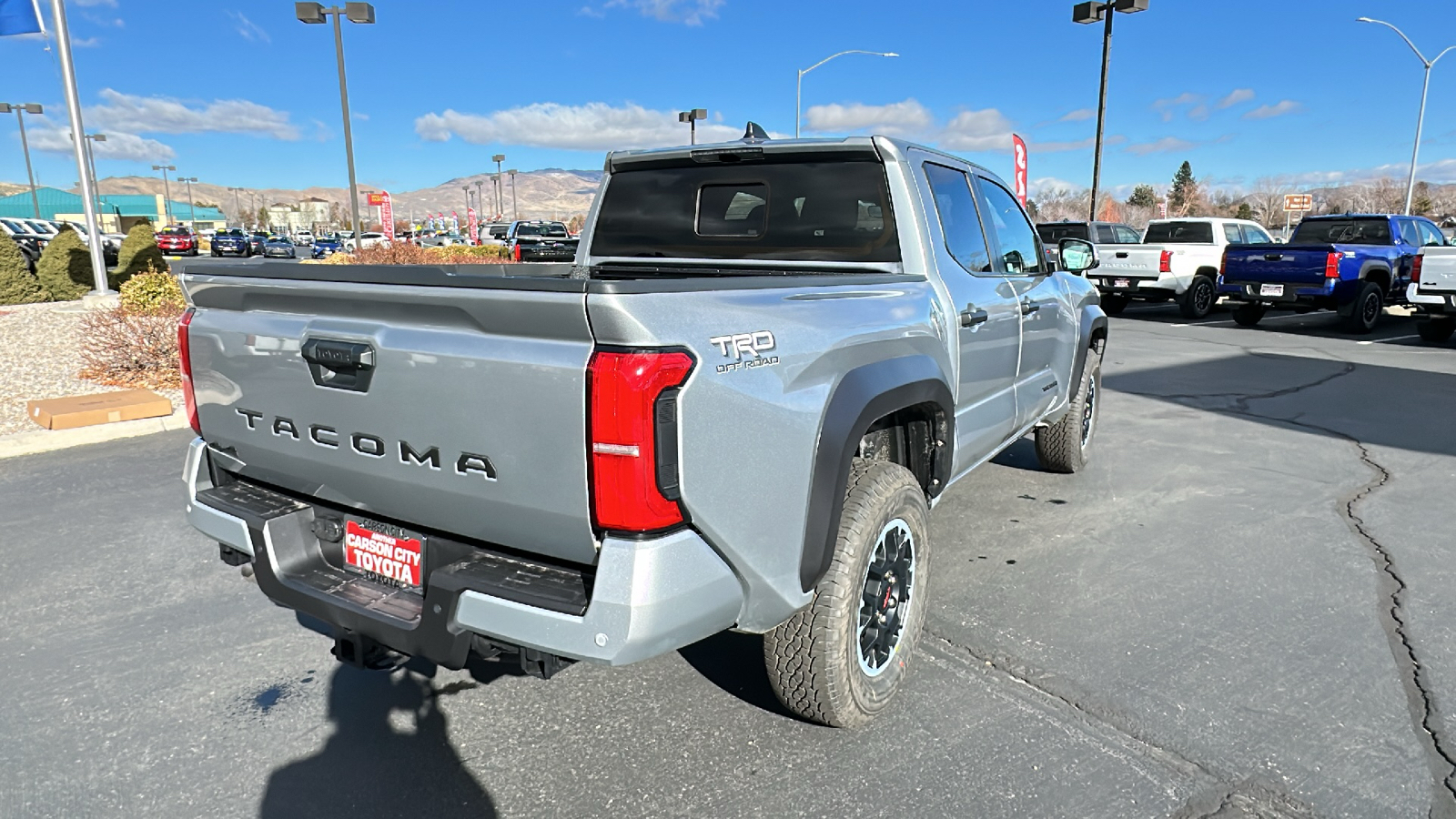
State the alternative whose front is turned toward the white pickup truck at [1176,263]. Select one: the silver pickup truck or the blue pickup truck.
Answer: the silver pickup truck

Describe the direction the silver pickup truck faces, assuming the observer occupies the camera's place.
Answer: facing away from the viewer and to the right of the viewer

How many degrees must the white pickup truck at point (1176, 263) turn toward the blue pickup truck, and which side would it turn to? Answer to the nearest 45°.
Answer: approximately 90° to its right

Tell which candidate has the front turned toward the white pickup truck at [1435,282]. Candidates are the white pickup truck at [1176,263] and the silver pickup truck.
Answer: the silver pickup truck

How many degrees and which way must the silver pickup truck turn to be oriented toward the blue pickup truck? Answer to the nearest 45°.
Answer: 0° — it already faces it

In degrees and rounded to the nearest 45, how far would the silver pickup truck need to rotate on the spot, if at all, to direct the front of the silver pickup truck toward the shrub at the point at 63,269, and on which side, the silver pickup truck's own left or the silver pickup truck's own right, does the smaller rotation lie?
approximately 90° to the silver pickup truck's own left

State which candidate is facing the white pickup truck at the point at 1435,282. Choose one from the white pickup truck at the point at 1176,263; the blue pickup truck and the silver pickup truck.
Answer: the silver pickup truck

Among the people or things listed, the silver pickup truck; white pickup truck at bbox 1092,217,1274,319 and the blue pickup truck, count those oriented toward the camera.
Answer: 0

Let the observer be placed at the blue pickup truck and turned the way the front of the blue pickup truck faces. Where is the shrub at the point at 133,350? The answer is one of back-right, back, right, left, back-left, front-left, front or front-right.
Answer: back

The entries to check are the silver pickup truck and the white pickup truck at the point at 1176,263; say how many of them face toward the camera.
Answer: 0

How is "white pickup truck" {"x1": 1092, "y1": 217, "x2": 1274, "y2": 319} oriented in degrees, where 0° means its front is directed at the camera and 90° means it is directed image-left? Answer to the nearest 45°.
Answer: approximately 225°

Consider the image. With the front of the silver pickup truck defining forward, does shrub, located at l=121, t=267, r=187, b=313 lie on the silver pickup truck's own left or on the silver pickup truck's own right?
on the silver pickup truck's own left

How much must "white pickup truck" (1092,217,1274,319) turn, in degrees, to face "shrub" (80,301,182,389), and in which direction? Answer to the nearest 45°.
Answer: approximately 180°

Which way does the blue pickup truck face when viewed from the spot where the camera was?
facing away from the viewer and to the right of the viewer
